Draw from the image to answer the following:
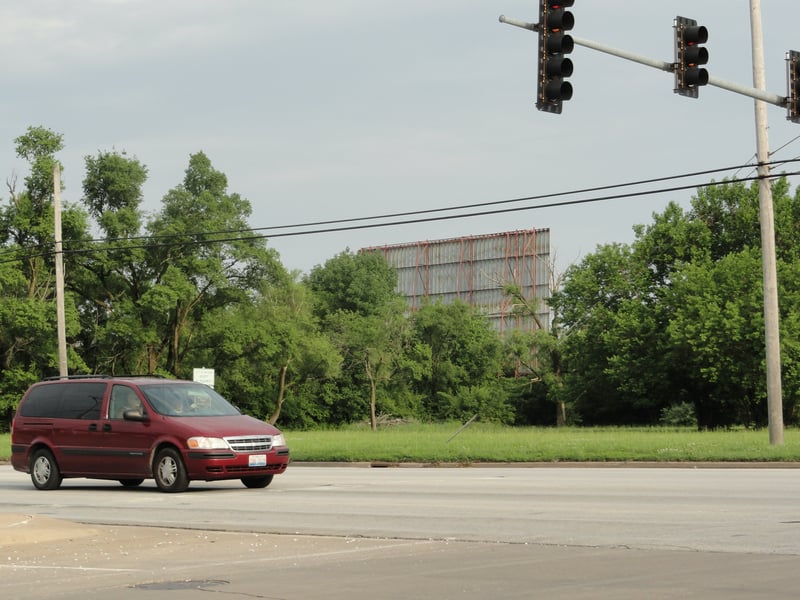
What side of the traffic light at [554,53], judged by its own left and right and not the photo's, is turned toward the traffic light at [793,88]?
left

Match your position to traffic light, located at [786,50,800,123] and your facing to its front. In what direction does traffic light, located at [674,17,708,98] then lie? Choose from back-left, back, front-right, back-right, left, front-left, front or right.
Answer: right

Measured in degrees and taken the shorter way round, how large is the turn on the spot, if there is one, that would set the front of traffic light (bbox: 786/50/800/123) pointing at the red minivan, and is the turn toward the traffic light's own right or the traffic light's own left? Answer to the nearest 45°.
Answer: approximately 135° to the traffic light's own right

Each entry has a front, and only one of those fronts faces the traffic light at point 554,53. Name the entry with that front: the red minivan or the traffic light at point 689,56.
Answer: the red minivan

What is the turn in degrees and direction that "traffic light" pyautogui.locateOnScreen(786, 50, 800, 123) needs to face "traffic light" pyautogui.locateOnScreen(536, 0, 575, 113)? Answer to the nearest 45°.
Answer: approximately 90° to its right

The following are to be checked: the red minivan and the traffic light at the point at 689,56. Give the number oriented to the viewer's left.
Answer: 0

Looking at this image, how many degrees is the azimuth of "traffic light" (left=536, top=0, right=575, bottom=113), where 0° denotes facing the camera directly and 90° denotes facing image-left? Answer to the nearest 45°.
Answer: approximately 315°
